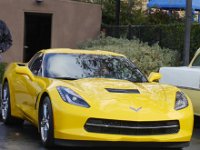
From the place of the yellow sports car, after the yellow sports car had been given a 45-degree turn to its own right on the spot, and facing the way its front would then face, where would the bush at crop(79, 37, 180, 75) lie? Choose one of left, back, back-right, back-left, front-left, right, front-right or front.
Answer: back

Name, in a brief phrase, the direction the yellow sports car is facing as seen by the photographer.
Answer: facing the viewer and to the right of the viewer

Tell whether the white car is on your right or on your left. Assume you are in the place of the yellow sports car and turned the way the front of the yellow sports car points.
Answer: on your left

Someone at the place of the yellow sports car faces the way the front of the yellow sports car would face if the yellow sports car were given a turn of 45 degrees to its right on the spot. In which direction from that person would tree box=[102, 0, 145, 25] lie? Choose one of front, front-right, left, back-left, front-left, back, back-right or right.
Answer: back
